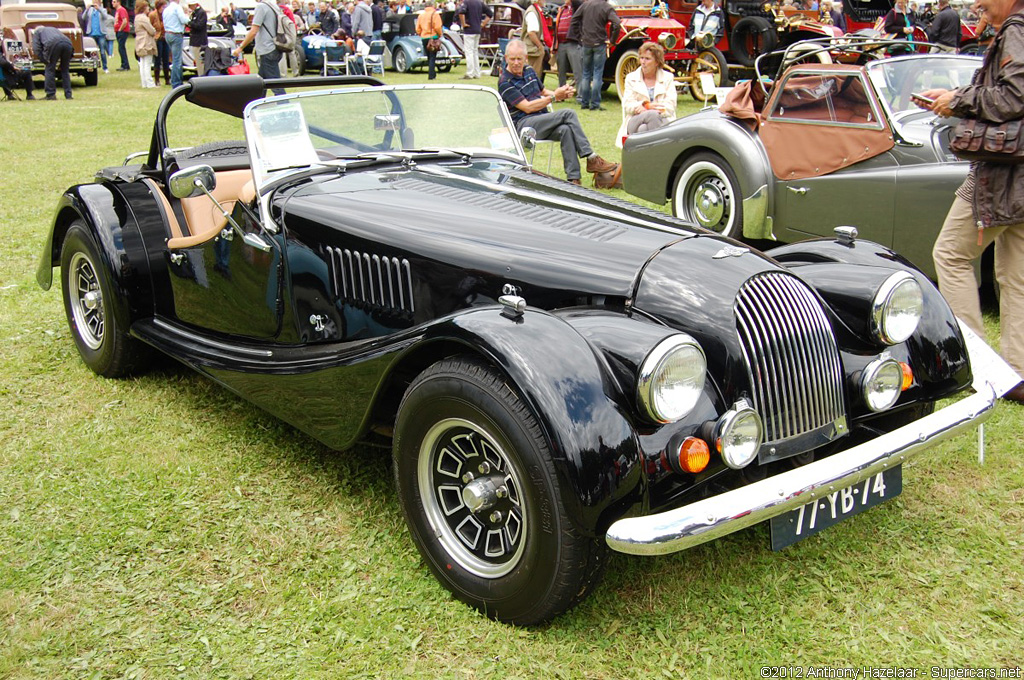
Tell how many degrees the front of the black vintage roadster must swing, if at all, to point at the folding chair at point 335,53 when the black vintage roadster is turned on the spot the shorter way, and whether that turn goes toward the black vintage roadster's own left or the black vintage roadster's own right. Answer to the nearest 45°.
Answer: approximately 135° to the black vintage roadster's own left

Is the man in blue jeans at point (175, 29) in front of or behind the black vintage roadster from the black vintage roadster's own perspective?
behind

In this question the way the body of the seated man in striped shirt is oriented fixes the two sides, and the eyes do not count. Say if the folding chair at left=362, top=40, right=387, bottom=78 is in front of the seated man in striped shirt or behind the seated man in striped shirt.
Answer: behind

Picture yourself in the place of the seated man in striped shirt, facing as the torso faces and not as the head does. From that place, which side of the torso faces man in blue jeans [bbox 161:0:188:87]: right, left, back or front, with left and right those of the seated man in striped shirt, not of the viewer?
back

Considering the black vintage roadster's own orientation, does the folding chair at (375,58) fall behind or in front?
behind

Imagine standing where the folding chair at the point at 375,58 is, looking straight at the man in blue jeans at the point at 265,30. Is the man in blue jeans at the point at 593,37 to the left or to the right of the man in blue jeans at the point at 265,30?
left
